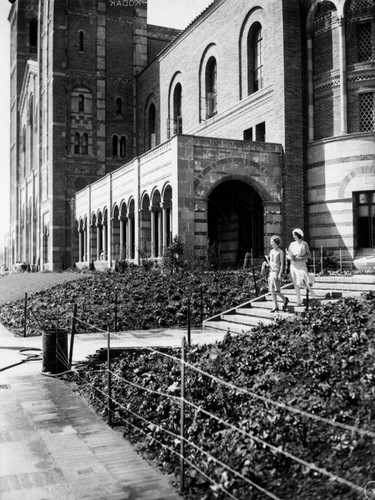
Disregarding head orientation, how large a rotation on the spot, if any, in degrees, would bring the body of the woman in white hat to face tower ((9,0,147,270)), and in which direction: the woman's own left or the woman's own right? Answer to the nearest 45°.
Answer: approximately 90° to the woman's own right

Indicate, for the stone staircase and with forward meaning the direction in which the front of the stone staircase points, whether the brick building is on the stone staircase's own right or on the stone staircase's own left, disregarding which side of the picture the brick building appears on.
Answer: on the stone staircase's own right

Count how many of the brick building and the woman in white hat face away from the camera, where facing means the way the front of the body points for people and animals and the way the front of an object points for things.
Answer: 0

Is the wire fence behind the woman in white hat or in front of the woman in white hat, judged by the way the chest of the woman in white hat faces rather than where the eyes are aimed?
in front

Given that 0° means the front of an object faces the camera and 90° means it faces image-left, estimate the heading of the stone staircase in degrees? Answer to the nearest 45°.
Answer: approximately 45°

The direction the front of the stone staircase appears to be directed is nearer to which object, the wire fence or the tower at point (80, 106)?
the wire fence

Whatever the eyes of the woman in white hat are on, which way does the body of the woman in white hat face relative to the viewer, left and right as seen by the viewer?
facing the viewer and to the left of the viewer

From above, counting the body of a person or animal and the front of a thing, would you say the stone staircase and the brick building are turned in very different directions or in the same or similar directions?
same or similar directions

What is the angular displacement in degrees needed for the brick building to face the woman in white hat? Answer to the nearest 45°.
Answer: approximately 45° to its left

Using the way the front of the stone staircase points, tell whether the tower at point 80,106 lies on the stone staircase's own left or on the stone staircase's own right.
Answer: on the stone staircase's own right

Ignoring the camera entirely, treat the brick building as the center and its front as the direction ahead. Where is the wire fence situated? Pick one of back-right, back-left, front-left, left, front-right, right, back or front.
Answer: front-left
